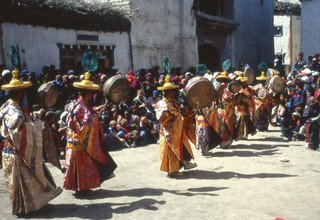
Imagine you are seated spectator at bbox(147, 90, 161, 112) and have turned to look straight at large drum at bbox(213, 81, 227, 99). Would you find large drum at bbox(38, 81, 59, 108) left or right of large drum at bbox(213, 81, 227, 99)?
right

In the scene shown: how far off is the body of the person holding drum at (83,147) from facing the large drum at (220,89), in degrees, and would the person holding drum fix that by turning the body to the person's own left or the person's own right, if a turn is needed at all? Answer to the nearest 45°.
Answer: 0° — they already face it

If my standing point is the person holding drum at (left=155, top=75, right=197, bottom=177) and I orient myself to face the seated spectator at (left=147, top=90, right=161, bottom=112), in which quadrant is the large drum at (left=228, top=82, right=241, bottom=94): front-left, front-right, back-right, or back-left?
front-right

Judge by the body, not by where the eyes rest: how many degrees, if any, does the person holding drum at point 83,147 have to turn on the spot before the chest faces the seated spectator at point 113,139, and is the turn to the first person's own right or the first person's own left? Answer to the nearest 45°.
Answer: approximately 45° to the first person's own left

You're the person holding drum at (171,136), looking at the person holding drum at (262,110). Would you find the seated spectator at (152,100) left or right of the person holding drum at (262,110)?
left
